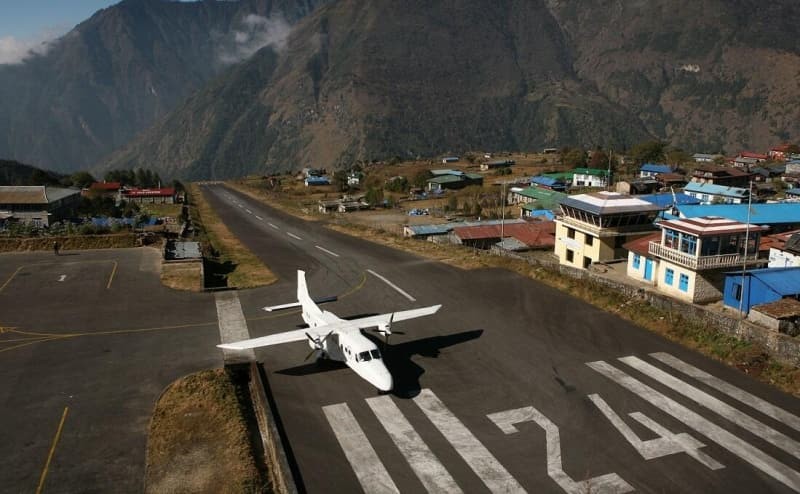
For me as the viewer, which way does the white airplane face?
facing the viewer and to the right of the viewer
